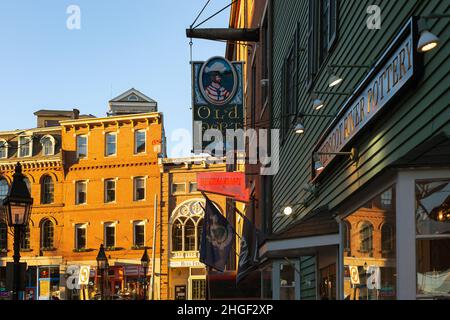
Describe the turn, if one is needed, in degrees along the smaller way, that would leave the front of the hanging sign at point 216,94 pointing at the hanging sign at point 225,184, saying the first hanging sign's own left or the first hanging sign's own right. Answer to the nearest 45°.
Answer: approximately 180°

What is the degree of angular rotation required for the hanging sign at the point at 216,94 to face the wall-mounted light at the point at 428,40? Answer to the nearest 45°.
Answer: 0° — it already faces it

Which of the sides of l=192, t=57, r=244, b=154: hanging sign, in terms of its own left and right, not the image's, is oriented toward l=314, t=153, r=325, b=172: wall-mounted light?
front

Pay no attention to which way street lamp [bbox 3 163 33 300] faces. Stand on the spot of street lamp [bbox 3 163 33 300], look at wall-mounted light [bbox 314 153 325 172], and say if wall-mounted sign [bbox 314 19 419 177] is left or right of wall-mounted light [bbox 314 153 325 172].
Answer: right

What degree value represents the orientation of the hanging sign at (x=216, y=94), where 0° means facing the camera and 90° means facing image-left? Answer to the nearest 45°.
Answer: approximately 0°

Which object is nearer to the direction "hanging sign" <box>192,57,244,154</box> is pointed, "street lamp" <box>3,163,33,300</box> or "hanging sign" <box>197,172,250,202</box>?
the street lamp
